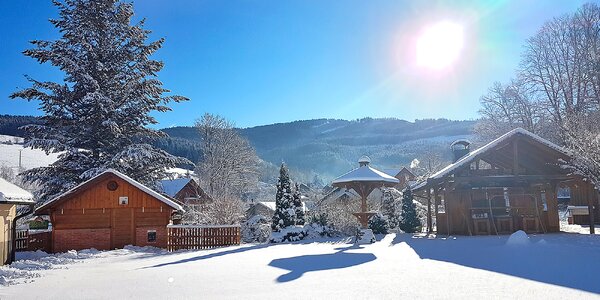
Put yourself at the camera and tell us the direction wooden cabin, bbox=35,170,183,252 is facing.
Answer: facing the viewer

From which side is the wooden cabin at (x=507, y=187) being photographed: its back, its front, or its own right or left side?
front

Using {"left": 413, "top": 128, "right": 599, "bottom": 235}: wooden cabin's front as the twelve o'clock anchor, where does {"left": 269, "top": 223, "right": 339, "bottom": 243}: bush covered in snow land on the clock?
The bush covered in snow is roughly at 3 o'clock from the wooden cabin.

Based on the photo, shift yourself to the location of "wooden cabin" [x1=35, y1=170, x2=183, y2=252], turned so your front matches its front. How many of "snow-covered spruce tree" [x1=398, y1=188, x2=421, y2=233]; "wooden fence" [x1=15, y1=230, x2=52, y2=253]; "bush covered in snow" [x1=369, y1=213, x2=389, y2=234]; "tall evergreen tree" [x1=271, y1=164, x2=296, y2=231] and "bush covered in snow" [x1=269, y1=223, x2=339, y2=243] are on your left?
4

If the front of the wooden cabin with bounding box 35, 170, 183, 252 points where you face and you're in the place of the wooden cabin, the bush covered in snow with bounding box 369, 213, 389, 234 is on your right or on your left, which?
on your left

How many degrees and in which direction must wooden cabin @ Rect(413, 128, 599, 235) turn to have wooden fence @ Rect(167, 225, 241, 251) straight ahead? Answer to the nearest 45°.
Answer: approximately 45° to its right

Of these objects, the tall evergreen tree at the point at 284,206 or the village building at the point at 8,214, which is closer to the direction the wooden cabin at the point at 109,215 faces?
the village building

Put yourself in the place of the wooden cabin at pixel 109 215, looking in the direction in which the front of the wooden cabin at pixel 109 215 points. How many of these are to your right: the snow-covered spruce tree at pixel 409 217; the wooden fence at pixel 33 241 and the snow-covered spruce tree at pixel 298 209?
1

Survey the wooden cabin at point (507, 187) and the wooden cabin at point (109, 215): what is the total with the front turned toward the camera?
2

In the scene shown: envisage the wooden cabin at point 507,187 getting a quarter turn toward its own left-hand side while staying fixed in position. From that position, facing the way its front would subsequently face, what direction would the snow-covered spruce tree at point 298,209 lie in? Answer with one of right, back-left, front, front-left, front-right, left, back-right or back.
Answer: back

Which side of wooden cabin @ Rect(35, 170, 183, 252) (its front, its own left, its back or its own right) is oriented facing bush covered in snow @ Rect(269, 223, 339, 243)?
left

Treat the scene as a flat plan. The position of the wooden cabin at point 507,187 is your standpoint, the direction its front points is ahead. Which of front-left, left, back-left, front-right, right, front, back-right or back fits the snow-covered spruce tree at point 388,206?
back-right

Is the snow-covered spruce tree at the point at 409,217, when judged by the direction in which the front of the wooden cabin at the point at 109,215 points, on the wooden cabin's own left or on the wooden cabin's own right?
on the wooden cabin's own left

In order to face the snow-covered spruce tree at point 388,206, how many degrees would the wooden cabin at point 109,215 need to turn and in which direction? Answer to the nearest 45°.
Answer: approximately 90° to its left

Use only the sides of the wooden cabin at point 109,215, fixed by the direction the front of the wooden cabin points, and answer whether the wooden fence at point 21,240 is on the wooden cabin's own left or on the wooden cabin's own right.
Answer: on the wooden cabin's own right
